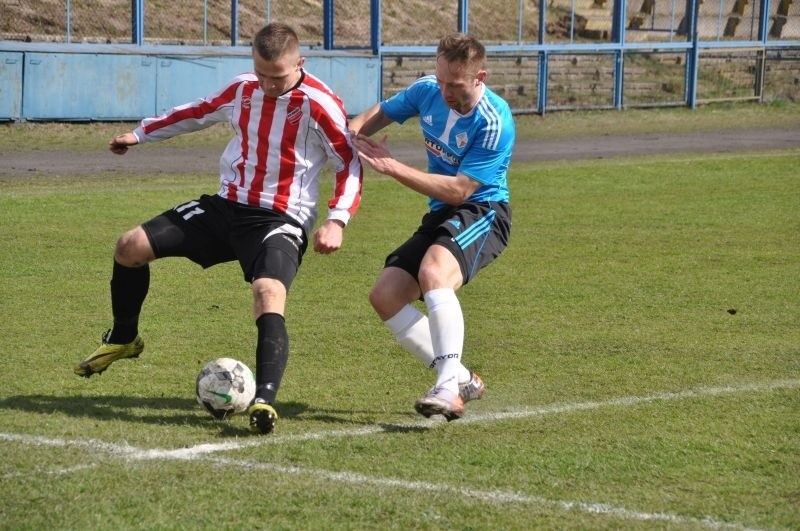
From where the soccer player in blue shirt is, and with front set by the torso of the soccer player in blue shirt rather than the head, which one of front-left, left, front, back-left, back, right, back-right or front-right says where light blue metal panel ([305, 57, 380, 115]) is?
back-right

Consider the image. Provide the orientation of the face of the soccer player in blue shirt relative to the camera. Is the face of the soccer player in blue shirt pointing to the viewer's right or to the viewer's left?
to the viewer's left

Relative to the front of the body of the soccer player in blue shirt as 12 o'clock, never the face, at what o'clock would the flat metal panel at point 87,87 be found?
The flat metal panel is roughly at 4 o'clock from the soccer player in blue shirt.

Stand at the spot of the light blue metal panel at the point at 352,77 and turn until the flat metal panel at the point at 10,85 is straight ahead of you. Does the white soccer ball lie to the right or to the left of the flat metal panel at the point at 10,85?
left

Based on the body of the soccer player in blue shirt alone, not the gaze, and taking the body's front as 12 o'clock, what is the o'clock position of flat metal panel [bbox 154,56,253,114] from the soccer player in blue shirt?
The flat metal panel is roughly at 4 o'clock from the soccer player in blue shirt.

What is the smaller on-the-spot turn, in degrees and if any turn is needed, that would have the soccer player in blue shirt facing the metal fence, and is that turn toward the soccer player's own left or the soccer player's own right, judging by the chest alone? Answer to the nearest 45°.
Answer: approximately 135° to the soccer player's own right

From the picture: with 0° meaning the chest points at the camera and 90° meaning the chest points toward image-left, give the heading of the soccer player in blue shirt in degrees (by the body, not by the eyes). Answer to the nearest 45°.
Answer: approximately 45°
